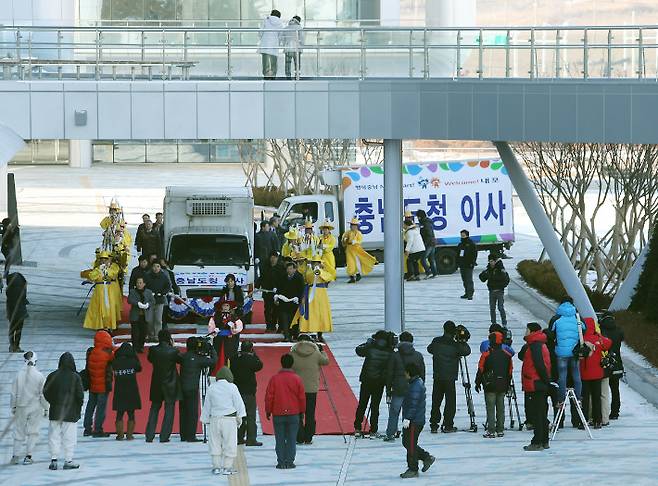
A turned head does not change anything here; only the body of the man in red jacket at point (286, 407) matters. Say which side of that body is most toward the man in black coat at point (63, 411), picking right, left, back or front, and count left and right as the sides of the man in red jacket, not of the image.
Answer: left

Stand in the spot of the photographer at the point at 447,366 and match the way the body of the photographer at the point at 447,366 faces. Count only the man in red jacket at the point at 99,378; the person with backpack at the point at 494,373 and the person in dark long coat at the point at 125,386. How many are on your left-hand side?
2

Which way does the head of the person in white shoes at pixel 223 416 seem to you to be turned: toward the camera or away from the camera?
away from the camera

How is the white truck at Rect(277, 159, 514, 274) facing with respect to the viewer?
to the viewer's left

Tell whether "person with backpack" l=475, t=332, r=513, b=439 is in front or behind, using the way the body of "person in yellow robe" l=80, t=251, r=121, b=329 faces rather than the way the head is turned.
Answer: in front

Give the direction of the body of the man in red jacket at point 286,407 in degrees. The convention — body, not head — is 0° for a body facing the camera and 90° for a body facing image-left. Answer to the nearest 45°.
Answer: approximately 180°

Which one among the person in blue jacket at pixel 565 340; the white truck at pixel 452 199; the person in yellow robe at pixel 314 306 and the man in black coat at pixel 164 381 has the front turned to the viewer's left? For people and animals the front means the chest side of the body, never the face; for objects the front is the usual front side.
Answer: the white truck

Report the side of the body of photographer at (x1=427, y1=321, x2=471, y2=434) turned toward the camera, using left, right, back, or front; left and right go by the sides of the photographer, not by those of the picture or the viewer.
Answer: back

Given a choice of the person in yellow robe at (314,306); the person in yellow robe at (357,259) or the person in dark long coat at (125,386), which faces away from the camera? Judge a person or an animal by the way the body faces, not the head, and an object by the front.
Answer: the person in dark long coat

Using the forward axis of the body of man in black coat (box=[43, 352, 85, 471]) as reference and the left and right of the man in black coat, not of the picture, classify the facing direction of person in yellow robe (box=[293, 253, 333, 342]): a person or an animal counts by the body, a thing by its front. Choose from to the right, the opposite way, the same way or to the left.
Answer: the opposite way

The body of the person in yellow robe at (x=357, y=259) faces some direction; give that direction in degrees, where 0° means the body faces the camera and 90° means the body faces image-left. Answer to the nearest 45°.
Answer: approximately 45°

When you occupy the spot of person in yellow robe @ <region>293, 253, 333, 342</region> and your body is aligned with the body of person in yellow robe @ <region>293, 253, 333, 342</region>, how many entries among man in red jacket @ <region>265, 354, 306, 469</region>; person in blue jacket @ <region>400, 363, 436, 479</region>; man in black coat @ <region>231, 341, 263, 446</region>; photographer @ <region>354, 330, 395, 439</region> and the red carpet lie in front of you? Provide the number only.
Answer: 5
